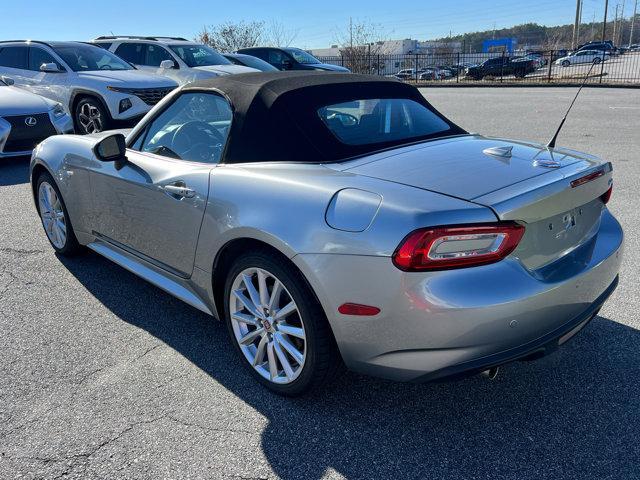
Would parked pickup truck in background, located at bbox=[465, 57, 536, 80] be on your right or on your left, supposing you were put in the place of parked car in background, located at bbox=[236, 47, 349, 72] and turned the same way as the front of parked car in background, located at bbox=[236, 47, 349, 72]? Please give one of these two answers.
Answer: on your left

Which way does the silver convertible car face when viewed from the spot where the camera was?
facing away from the viewer and to the left of the viewer

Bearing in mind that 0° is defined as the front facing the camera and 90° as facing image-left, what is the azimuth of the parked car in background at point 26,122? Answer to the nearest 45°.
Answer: approximately 315°

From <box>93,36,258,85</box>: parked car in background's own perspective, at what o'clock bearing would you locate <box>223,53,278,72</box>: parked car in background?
<box>223,53,278,72</box>: parked car in background is roughly at 9 o'clock from <box>93,36,258,85</box>: parked car in background.

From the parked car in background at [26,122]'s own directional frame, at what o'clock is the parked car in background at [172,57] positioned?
the parked car in background at [172,57] is roughly at 9 o'clock from the parked car in background at [26,122].

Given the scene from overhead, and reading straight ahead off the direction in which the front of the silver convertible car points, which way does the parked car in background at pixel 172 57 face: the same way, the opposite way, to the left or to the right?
the opposite way

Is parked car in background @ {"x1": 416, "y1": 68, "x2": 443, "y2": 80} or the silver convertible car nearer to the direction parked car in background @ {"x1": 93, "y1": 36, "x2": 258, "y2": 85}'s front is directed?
the silver convertible car

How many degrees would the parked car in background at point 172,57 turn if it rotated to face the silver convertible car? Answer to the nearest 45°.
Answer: approximately 45° to its right

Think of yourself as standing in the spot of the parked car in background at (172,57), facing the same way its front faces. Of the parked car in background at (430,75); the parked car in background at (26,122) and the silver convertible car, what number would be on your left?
1
